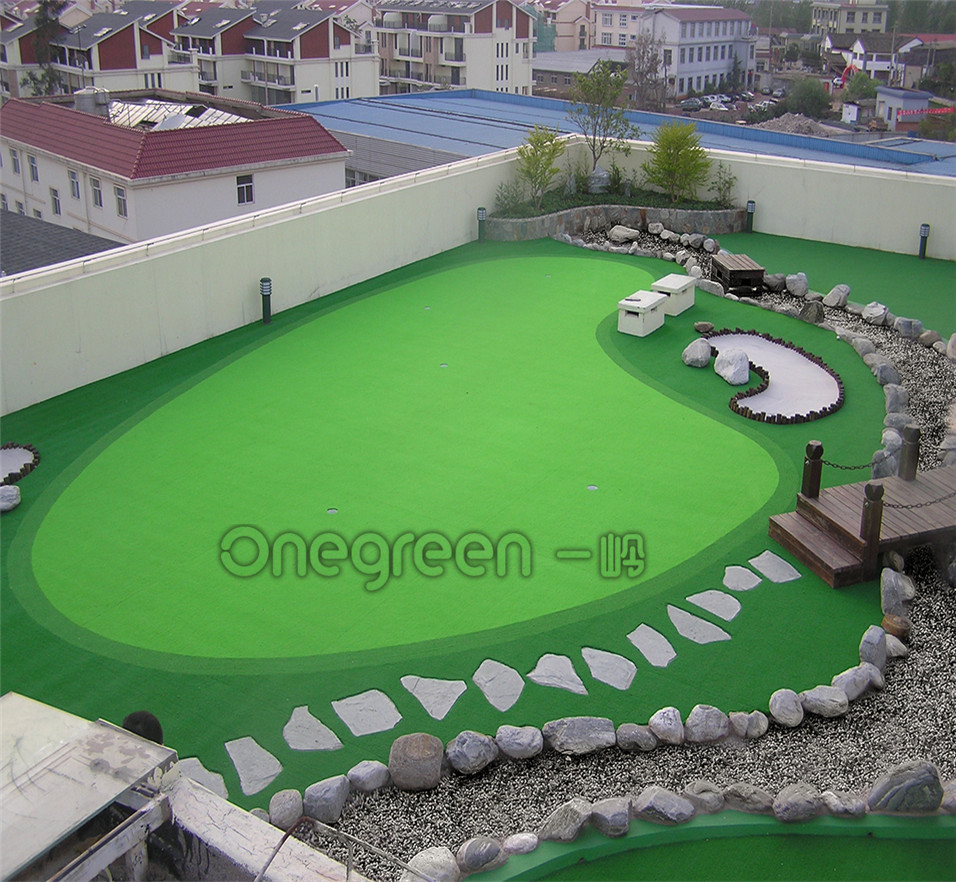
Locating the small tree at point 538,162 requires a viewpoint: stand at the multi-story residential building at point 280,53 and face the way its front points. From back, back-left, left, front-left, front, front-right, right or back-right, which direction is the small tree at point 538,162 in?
front-left

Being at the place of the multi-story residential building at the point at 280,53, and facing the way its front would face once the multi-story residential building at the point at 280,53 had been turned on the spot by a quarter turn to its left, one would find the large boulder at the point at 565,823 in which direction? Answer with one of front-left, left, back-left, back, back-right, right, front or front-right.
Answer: front-right

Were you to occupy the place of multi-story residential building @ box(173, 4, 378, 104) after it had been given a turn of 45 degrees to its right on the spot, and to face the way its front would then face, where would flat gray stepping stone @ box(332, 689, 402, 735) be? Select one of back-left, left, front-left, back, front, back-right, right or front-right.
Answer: left

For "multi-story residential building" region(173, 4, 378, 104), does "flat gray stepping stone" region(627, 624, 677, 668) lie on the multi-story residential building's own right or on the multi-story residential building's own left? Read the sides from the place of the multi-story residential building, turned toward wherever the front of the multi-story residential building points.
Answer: on the multi-story residential building's own left

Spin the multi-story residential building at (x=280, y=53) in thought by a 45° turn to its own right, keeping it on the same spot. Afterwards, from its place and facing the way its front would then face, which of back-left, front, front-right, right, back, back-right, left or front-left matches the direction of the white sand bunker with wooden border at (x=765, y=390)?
left

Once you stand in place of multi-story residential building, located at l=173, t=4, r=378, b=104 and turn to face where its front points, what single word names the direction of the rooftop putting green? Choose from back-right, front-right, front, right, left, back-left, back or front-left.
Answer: front-left

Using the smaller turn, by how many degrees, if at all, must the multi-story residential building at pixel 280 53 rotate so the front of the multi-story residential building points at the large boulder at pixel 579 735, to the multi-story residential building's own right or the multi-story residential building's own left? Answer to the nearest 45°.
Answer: approximately 45° to the multi-story residential building's own left

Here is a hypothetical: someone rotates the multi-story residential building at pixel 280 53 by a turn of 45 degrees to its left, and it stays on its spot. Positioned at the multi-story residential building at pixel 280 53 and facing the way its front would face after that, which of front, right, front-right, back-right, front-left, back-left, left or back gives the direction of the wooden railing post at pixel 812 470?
front

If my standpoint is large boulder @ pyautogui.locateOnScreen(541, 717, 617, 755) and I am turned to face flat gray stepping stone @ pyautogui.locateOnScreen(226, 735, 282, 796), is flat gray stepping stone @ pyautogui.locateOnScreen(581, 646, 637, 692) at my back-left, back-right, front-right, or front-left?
back-right

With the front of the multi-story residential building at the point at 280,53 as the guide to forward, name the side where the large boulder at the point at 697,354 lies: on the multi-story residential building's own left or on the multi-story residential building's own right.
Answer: on the multi-story residential building's own left

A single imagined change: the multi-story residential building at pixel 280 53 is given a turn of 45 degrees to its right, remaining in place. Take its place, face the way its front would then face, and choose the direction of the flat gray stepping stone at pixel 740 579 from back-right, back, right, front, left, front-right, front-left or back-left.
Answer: left

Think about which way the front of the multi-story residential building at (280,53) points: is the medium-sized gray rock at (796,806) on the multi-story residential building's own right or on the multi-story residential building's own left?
on the multi-story residential building's own left

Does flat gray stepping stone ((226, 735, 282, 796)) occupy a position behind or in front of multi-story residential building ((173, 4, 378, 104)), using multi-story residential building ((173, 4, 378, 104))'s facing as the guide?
in front

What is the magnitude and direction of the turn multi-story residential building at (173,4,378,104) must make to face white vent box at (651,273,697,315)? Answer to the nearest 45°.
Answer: approximately 45° to its left

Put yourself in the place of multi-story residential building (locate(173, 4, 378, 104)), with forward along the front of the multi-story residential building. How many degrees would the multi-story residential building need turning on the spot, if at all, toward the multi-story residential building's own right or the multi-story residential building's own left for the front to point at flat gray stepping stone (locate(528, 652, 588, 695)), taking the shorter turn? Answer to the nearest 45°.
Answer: approximately 45° to the multi-story residential building's own left

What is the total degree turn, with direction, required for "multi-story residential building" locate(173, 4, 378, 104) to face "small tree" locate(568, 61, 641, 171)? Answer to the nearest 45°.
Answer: approximately 45° to its left

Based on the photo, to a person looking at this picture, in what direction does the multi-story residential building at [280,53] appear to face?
facing the viewer and to the left of the viewer
